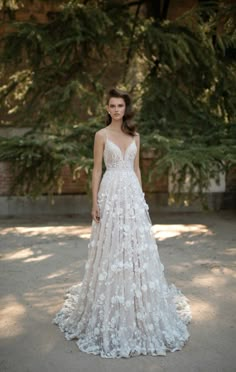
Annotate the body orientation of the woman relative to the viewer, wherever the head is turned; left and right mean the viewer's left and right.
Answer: facing the viewer

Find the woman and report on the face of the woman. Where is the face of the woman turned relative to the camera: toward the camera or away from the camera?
toward the camera
